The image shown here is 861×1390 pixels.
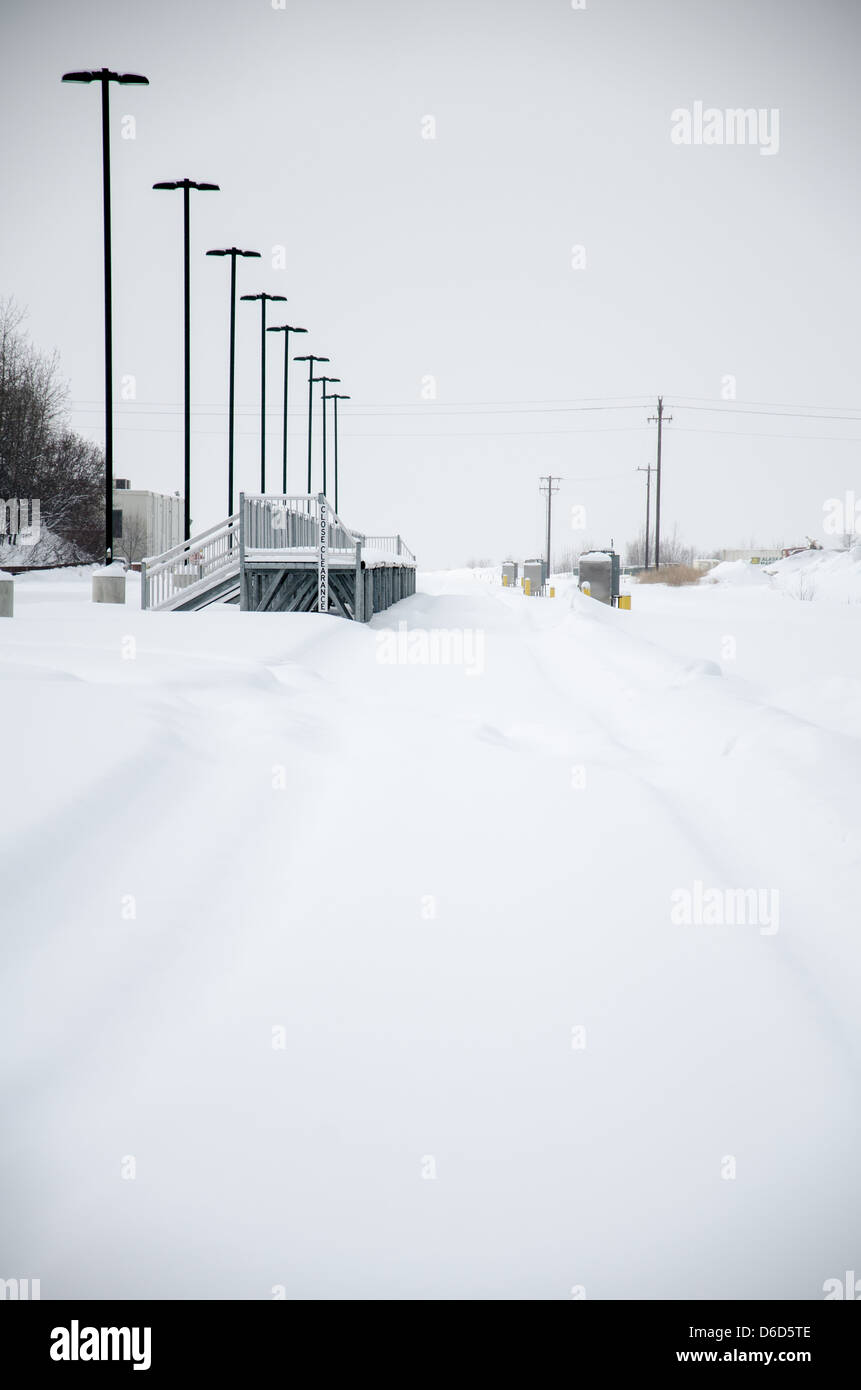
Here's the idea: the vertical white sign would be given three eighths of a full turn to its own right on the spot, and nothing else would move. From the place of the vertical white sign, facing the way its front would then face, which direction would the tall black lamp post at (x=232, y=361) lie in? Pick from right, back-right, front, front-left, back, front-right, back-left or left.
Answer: front-right

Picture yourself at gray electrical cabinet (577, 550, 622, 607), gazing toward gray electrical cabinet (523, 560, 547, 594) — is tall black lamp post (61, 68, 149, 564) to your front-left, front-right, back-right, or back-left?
back-left

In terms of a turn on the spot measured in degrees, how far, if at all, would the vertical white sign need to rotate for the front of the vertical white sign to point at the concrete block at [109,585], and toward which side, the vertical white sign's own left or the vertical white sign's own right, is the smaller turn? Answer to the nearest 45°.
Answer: approximately 90° to the vertical white sign's own right

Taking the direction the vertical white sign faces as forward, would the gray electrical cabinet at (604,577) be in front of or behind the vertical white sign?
behind

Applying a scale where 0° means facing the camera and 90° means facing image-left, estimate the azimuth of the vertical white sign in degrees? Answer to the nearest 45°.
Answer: approximately 0°

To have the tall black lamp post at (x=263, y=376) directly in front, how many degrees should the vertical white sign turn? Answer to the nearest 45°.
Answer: approximately 180°

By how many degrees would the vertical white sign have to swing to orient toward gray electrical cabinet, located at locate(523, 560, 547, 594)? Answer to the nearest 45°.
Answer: approximately 180°
